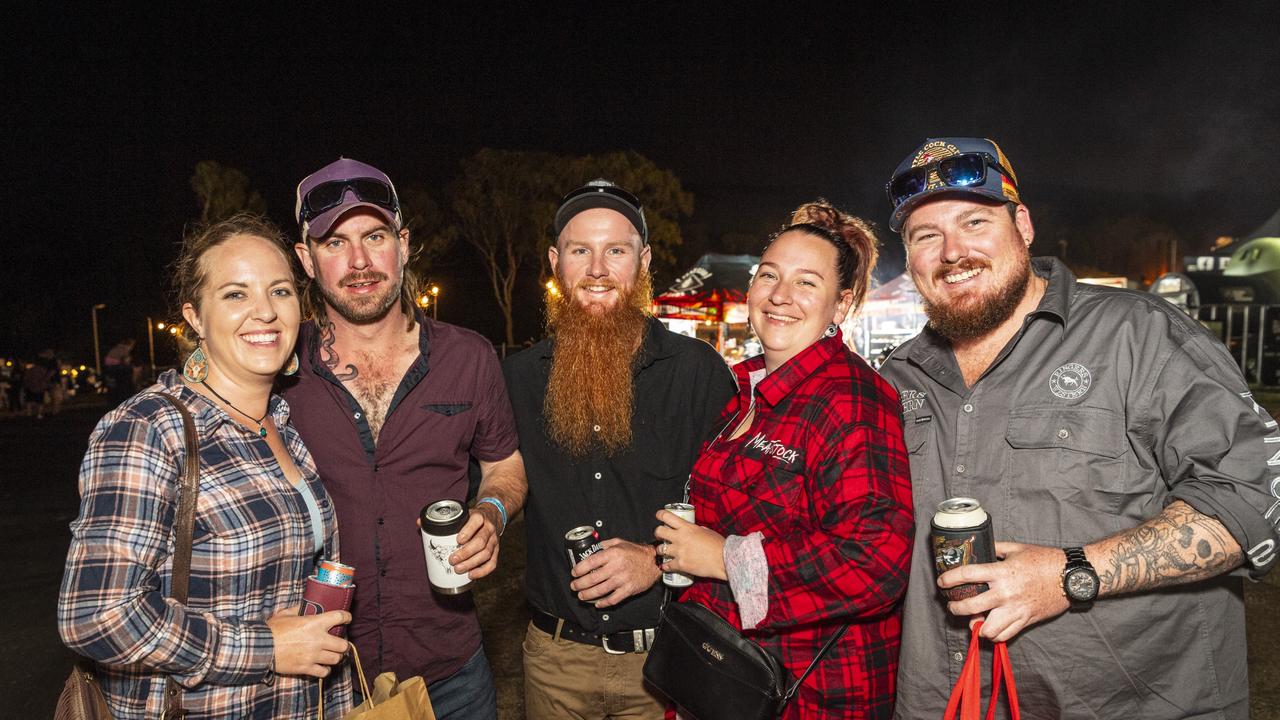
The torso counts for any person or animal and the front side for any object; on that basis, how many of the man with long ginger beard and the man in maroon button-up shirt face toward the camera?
2

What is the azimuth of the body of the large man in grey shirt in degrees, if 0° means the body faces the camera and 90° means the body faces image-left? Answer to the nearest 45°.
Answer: approximately 45°

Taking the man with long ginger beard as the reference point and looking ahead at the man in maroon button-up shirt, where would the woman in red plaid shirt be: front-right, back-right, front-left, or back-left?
back-left

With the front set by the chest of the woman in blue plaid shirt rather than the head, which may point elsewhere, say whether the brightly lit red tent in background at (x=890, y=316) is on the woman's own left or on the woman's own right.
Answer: on the woman's own left

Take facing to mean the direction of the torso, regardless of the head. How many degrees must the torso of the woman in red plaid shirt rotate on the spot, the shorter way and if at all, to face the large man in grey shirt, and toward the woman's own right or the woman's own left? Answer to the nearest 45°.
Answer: approximately 135° to the woman's own left

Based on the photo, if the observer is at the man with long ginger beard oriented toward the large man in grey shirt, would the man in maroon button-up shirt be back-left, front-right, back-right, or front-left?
back-right
